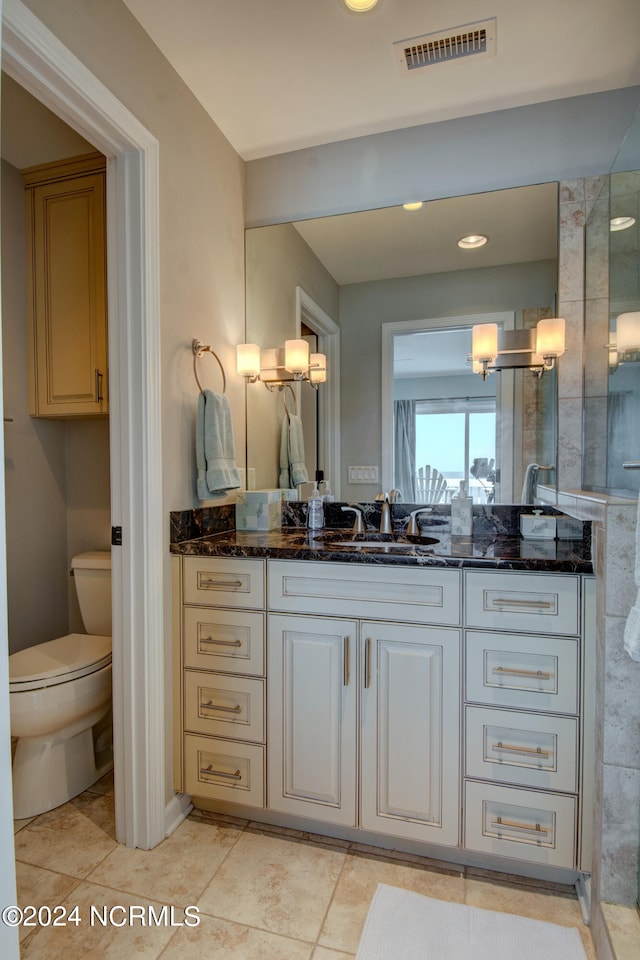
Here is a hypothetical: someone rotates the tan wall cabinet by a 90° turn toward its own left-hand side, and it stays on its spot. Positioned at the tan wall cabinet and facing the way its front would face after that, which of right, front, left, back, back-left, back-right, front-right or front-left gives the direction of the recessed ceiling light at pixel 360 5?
front

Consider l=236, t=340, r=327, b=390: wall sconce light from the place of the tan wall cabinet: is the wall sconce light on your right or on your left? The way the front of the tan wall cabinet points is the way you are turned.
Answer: on your left

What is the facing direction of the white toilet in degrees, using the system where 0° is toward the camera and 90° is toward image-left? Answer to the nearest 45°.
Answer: approximately 45°

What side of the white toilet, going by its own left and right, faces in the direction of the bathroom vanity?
left

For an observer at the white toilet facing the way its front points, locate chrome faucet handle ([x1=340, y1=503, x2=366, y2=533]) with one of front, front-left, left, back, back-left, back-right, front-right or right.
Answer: back-left

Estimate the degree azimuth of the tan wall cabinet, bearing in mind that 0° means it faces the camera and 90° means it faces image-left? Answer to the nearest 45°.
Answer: approximately 45°

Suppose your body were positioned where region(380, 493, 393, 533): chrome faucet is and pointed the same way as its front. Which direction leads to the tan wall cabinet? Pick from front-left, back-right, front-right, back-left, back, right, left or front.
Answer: right
